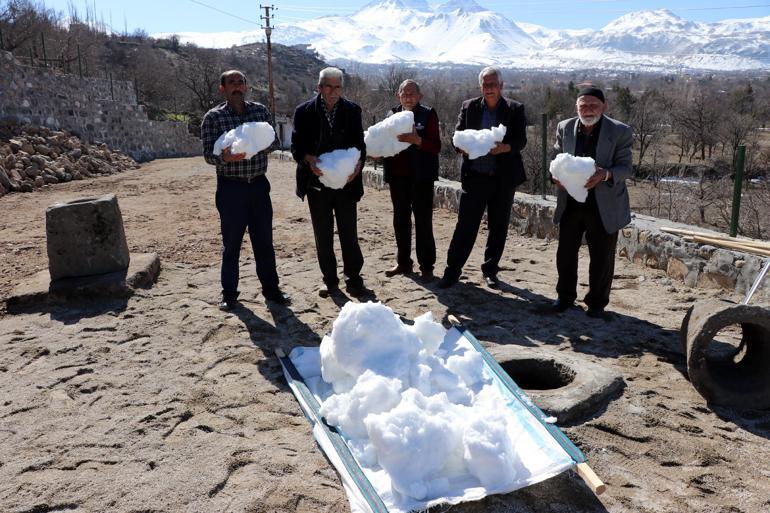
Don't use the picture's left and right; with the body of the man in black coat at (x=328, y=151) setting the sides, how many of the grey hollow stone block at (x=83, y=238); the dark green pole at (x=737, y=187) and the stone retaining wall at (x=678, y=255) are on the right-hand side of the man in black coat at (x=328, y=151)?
1

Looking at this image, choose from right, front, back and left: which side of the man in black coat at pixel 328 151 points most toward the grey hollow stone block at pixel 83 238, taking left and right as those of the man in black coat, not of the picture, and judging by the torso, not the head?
right

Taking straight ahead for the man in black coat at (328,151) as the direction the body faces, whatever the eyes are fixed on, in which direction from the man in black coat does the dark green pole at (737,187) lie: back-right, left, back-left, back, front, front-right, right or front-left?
left

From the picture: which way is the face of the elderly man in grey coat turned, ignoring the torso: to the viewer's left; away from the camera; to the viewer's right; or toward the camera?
toward the camera

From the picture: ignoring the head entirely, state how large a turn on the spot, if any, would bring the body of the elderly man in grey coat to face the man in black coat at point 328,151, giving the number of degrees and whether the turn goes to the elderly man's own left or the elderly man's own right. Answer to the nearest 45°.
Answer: approximately 45° to the elderly man's own right

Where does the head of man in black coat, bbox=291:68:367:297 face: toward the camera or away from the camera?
toward the camera

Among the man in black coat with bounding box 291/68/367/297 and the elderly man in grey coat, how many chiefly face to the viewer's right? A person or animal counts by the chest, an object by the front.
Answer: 0

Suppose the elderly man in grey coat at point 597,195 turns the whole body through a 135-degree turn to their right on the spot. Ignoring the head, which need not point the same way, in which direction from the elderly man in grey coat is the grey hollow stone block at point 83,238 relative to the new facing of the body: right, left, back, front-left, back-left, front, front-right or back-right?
left

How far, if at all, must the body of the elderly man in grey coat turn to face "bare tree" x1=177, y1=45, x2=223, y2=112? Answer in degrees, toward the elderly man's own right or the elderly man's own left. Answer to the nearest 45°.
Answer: approximately 90° to the elderly man's own right

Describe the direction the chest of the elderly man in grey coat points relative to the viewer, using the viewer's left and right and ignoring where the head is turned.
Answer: facing the viewer and to the left of the viewer

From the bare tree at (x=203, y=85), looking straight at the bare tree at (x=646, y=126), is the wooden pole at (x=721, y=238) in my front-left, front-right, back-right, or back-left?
front-right

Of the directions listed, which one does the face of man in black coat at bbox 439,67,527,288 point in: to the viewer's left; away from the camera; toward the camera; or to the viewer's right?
toward the camera
